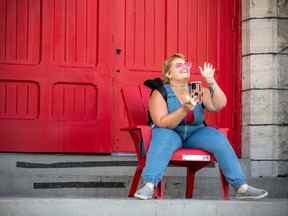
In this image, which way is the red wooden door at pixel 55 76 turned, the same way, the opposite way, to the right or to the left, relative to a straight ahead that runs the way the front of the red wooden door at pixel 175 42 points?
the same way

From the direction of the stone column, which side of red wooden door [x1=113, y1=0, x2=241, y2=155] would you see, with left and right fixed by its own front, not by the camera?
left

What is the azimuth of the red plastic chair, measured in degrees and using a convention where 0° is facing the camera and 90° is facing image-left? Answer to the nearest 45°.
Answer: approximately 315°

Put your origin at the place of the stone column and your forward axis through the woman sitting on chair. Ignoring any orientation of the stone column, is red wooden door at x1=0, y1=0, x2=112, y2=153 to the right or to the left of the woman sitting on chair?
right

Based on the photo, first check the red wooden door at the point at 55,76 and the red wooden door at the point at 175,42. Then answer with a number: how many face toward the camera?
2

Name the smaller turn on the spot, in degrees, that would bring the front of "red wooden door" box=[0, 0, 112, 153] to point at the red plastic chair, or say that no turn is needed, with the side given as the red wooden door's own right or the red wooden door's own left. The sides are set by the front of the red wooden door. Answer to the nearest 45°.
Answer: approximately 45° to the red wooden door's own left

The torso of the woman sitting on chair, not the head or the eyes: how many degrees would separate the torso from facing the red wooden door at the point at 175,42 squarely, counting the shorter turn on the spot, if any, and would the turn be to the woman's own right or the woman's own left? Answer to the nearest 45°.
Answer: approximately 135° to the woman's own left

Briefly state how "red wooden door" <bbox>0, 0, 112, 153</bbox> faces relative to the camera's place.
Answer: facing the viewer

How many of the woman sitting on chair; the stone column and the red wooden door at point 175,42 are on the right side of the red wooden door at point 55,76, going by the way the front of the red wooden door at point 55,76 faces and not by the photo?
0

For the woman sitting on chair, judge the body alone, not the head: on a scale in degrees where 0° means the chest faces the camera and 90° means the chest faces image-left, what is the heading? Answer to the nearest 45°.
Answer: approximately 315°

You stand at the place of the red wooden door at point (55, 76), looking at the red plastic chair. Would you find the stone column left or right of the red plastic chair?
left

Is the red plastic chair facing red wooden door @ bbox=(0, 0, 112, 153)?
no

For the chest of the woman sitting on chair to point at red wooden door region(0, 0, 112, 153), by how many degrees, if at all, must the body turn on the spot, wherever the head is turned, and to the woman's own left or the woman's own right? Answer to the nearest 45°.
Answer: approximately 180°

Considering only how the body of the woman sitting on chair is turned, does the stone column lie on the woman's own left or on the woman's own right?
on the woman's own left

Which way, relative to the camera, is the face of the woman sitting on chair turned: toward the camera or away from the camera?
toward the camera

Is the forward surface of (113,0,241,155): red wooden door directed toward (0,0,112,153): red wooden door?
no
